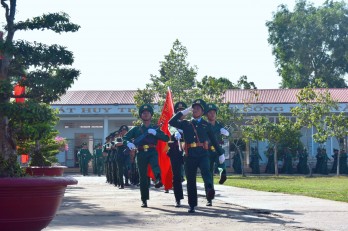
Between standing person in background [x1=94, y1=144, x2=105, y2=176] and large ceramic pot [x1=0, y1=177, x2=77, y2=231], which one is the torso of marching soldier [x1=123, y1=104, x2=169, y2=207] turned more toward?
the large ceramic pot

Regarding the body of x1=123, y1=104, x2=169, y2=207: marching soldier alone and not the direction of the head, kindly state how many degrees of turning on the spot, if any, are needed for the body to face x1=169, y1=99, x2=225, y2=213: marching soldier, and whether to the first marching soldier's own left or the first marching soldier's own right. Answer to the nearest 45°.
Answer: approximately 45° to the first marching soldier's own left

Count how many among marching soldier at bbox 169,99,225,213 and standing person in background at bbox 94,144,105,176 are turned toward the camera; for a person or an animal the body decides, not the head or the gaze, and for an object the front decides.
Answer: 2

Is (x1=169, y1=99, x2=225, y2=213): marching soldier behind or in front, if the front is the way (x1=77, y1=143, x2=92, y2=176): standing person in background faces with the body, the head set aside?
in front

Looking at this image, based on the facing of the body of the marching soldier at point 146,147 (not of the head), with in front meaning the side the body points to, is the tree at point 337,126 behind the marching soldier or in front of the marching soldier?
behind

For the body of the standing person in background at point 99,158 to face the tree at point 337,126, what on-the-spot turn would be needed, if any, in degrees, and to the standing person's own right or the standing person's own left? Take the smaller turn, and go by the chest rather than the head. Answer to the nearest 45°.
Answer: approximately 90° to the standing person's own left

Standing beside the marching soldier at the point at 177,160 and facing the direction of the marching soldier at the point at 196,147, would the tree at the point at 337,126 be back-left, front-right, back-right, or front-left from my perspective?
back-left

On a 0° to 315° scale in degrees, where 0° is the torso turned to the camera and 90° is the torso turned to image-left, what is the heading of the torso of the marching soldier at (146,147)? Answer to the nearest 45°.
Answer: approximately 0°
